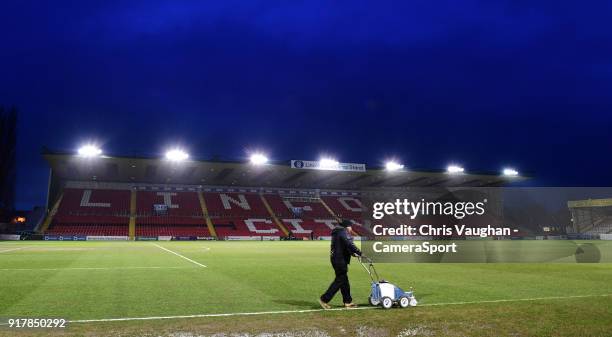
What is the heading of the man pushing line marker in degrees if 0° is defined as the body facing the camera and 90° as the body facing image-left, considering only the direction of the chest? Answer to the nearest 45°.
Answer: approximately 270°
